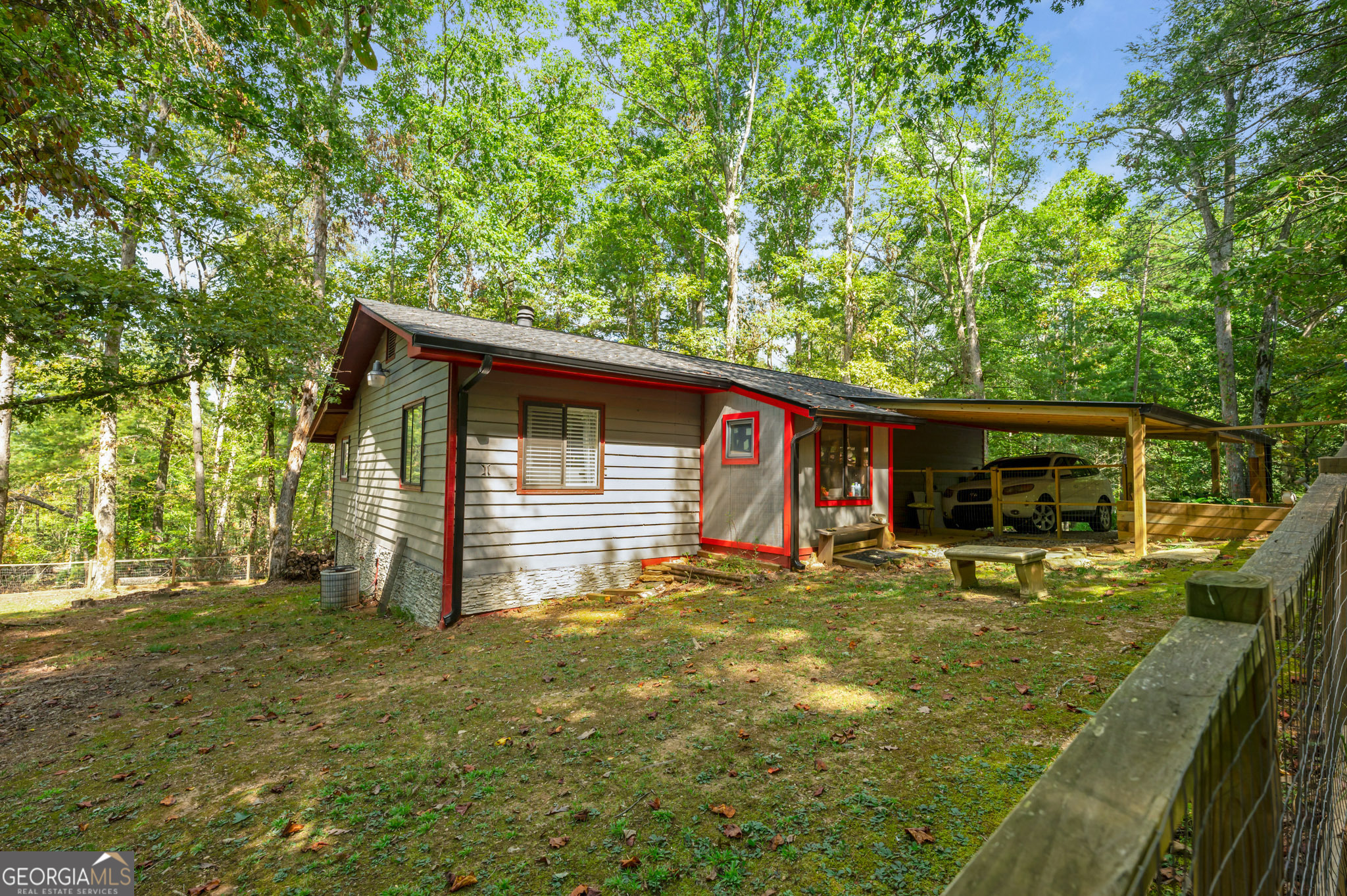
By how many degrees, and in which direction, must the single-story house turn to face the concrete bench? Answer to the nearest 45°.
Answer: approximately 45° to its left

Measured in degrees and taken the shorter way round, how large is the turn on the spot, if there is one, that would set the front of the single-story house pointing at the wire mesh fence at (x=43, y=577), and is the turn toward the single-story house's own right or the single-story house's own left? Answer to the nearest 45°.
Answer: approximately 135° to the single-story house's own right

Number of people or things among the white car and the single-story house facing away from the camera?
0

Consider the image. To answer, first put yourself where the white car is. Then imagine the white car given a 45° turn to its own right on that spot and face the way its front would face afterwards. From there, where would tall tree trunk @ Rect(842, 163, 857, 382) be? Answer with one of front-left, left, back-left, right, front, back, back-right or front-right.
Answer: front-right

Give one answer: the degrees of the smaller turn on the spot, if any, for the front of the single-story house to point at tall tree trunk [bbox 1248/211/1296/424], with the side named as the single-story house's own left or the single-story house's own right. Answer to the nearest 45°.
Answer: approximately 90° to the single-story house's own left

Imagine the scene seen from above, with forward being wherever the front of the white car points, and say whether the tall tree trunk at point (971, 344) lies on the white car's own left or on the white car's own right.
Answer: on the white car's own right

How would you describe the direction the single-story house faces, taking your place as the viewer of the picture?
facing the viewer and to the right of the viewer

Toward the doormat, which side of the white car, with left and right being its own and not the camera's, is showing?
front

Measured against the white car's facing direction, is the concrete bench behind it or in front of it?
in front

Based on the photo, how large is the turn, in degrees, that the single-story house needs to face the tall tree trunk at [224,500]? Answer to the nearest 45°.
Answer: approximately 180°

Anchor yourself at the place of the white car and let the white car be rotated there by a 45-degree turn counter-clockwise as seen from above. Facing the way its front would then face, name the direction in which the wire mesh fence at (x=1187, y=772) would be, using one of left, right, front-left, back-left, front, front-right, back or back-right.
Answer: front

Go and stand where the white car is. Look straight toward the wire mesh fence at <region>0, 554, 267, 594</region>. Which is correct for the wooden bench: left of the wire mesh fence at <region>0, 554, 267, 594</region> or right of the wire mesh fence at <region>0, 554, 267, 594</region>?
left
